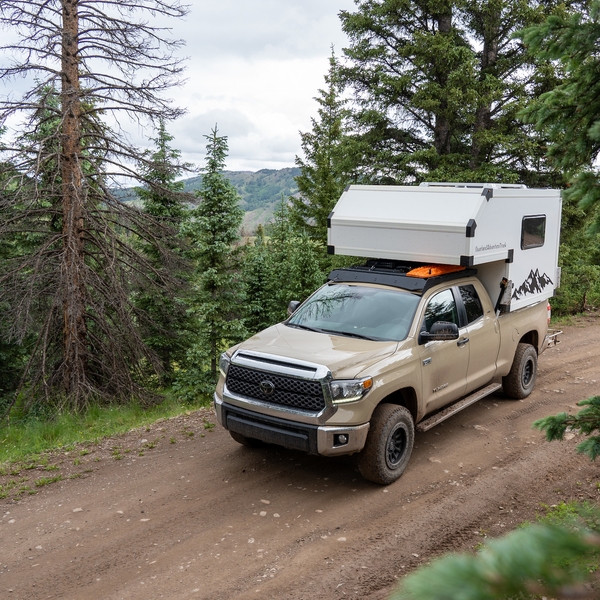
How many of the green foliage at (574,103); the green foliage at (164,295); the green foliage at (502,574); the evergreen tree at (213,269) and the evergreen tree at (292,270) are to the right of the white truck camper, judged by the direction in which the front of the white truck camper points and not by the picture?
3

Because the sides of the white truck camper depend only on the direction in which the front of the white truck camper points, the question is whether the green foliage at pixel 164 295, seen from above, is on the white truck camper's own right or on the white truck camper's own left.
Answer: on the white truck camper's own right

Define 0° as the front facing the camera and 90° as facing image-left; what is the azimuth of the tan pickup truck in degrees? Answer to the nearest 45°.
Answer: approximately 45°

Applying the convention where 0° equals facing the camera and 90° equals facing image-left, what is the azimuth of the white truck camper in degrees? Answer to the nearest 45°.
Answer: approximately 45°

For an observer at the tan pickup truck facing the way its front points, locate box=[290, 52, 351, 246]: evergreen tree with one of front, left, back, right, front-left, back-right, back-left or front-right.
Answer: back-right

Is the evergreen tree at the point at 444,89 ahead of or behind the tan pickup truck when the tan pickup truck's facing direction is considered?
behind

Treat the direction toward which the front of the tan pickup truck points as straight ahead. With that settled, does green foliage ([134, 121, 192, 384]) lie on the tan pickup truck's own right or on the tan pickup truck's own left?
on the tan pickup truck's own right

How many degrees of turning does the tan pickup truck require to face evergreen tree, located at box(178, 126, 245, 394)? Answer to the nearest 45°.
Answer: approximately 90° to its right

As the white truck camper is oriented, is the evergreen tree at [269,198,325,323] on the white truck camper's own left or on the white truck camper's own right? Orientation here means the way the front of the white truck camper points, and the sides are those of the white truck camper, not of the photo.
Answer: on the white truck camper's own right

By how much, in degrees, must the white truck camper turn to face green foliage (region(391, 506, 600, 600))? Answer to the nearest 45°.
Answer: approximately 45° to its left

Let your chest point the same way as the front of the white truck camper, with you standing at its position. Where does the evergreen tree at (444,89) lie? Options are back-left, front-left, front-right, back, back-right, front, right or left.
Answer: back-right

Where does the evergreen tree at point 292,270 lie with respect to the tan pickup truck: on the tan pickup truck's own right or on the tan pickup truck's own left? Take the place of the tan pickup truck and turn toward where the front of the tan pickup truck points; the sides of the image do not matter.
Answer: on the tan pickup truck's own right
